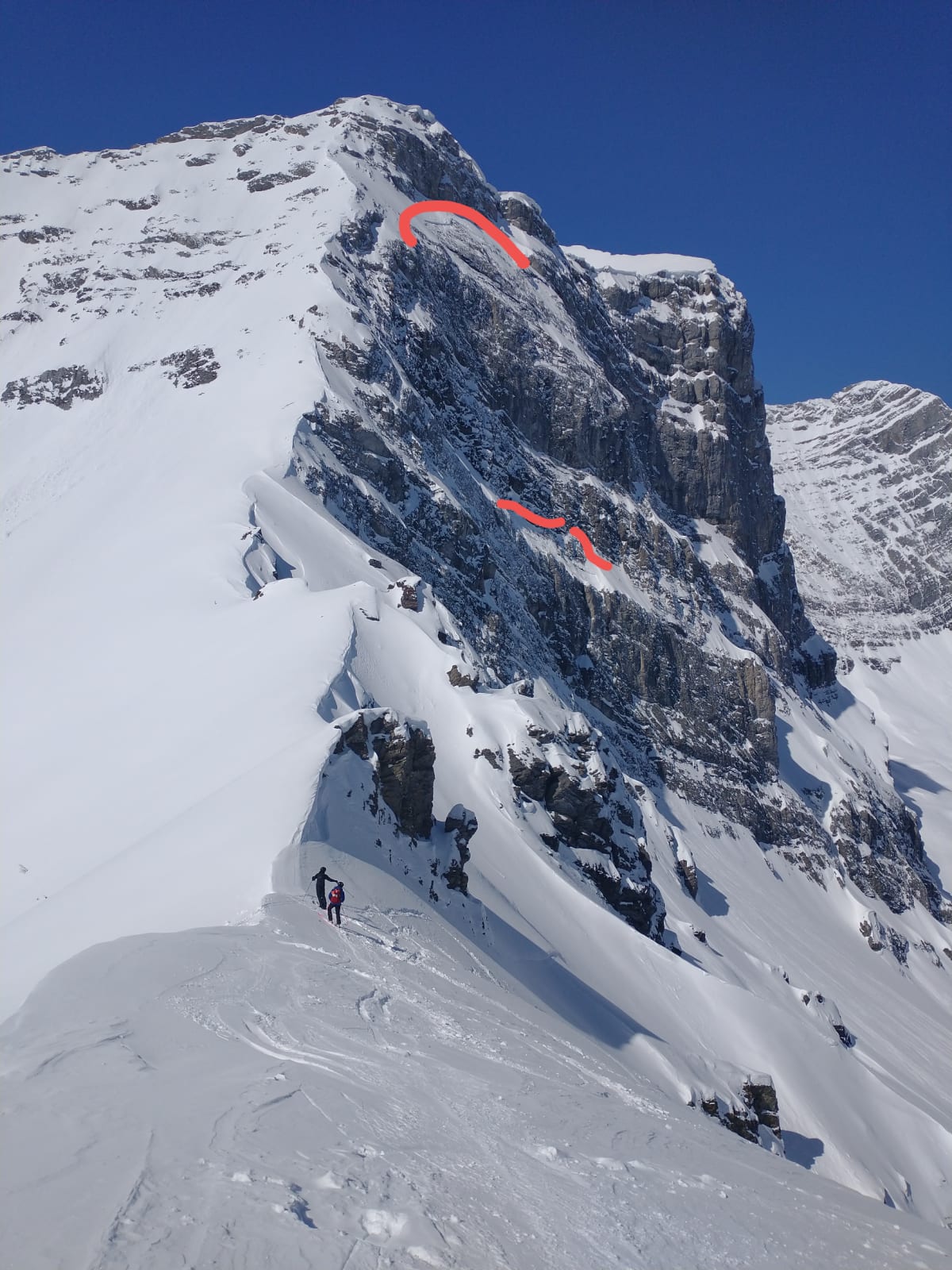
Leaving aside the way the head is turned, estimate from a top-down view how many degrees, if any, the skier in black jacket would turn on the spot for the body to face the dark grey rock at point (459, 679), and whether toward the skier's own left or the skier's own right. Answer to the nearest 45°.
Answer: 0° — they already face it

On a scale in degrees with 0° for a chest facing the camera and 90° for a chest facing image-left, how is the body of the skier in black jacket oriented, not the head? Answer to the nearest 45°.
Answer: approximately 180°
